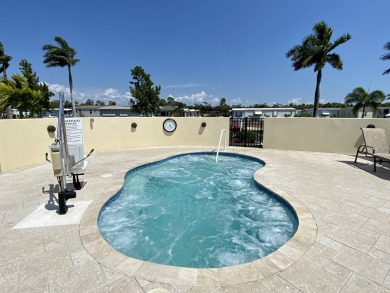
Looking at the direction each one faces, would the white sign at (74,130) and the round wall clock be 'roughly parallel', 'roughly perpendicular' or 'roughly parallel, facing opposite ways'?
roughly parallel

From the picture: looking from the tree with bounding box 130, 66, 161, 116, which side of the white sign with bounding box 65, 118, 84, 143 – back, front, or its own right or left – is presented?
back

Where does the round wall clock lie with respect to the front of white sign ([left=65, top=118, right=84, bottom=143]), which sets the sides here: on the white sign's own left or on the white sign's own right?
on the white sign's own left

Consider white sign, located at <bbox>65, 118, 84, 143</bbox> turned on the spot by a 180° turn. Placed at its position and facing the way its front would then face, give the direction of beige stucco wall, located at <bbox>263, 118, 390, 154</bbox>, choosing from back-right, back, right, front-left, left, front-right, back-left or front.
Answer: right

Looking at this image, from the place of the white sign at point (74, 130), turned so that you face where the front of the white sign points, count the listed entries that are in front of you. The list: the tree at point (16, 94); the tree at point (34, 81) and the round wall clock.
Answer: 0

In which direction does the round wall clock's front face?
toward the camera

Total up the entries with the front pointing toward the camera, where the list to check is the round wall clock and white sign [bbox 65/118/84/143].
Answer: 2

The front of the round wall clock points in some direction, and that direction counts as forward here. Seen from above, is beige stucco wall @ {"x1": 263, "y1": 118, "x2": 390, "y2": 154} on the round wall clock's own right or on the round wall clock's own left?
on the round wall clock's own left

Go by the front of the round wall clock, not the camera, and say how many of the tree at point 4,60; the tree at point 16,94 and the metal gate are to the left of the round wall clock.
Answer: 1

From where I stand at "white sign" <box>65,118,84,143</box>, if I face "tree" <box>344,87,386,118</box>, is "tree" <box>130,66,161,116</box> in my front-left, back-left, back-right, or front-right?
front-left

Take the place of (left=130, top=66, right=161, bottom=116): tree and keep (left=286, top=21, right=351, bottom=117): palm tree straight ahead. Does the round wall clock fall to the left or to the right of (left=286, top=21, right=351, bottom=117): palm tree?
right

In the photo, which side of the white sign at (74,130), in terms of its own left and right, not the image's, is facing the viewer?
front

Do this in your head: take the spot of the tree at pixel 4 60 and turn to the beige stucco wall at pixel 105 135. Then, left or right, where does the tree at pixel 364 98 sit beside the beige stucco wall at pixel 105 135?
left

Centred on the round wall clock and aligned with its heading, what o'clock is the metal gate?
The metal gate is roughly at 9 o'clock from the round wall clock.

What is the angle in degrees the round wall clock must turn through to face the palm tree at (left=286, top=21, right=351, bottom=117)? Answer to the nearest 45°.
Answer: approximately 135° to its left

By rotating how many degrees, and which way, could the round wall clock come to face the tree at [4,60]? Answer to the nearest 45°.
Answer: approximately 135° to its right

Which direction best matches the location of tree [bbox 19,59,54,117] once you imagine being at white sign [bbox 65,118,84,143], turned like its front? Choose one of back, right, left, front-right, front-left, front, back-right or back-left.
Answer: back
